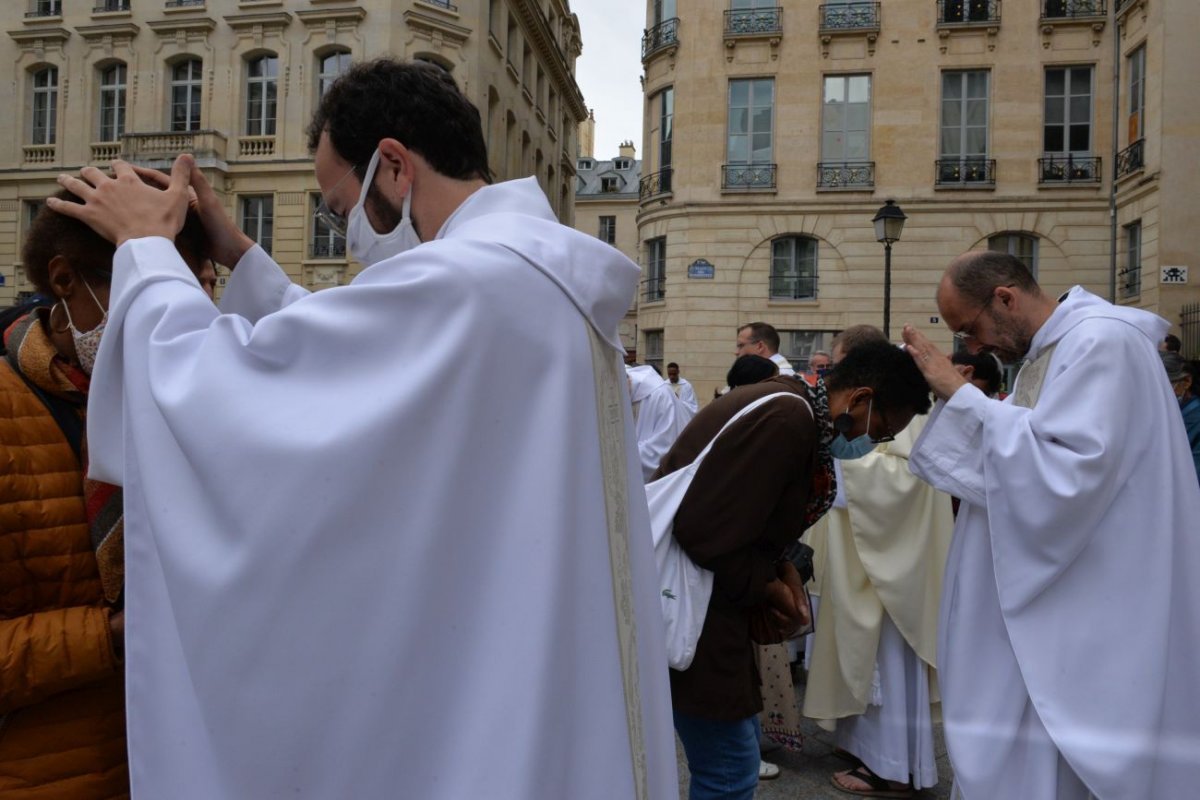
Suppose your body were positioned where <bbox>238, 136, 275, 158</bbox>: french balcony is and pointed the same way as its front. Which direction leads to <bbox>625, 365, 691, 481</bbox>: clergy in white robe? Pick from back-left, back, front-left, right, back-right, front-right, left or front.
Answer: front

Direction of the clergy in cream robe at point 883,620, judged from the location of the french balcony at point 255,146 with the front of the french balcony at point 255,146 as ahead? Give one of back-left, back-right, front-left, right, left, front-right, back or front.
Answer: front

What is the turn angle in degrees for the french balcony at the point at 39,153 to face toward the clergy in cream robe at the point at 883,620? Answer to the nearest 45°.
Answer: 0° — it already faces them

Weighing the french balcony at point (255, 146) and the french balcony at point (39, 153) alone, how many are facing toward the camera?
2

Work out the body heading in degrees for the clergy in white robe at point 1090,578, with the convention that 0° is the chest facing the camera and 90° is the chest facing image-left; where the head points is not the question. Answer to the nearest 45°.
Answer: approximately 90°

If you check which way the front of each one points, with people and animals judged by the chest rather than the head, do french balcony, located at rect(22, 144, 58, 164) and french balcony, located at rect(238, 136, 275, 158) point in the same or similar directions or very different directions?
same or similar directions

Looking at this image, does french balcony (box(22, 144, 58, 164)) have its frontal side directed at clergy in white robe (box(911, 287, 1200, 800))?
yes

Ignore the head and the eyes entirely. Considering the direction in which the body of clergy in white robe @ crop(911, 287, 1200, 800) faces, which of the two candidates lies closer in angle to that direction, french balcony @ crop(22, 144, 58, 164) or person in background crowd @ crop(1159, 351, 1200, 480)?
the french balcony

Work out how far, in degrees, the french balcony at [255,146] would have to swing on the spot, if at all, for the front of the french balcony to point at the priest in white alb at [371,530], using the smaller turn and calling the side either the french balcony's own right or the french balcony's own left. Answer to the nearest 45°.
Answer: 0° — it already faces them

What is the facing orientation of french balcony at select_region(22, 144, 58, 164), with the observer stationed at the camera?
facing the viewer

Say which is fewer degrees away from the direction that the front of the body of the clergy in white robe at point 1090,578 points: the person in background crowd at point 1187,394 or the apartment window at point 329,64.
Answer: the apartment window
